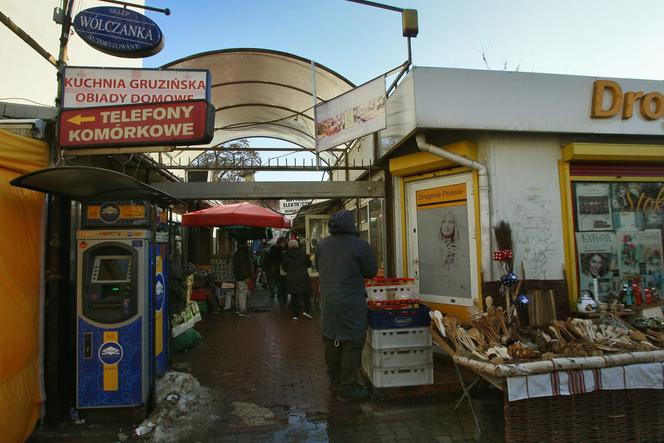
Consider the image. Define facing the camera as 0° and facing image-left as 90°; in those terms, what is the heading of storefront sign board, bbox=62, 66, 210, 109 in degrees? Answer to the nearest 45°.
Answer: approximately 0°

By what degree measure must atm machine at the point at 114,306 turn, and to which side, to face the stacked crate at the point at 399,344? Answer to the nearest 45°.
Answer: approximately 90° to its left

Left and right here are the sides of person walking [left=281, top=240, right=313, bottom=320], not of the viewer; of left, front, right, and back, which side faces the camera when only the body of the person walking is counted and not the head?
back

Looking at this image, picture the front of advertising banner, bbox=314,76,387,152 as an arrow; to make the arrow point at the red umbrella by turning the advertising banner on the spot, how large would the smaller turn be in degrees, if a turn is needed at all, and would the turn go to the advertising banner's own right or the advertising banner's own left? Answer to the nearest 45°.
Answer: approximately 90° to the advertising banner's own right
